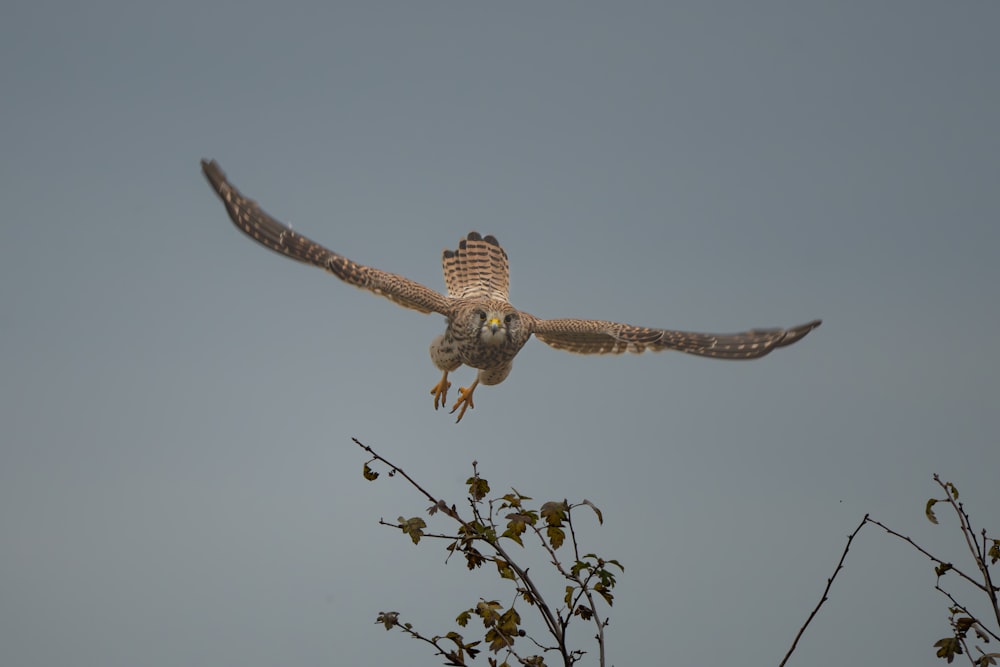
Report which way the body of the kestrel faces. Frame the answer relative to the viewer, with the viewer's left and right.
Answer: facing the viewer
